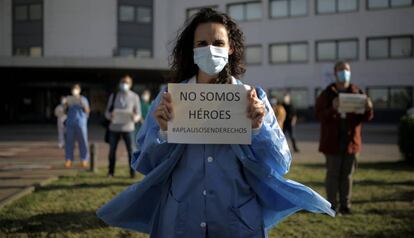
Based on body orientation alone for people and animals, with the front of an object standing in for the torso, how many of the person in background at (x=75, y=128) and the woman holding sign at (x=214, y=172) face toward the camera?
2

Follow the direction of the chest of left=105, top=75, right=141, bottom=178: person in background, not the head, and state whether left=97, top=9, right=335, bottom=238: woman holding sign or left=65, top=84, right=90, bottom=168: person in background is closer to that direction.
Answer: the woman holding sign

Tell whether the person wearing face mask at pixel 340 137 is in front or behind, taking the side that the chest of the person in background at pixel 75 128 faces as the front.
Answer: in front

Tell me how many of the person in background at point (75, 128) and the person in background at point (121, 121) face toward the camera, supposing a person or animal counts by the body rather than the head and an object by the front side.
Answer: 2

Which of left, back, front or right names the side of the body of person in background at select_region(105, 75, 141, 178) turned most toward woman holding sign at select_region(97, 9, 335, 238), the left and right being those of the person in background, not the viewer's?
front

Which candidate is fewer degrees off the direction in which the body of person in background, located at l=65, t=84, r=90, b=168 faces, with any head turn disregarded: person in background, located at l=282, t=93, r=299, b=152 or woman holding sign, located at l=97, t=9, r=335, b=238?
the woman holding sign

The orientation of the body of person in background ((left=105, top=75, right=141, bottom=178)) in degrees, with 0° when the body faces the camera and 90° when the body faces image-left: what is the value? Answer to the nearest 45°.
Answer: approximately 0°
